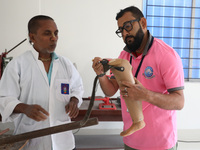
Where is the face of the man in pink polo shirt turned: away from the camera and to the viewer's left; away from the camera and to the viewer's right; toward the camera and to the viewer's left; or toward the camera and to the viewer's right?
toward the camera and to the viewer's left

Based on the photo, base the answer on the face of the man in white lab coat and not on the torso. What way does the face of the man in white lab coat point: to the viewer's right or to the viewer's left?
to the viewer's right

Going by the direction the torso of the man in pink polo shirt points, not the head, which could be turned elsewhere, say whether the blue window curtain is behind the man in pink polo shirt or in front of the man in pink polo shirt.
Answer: behind
